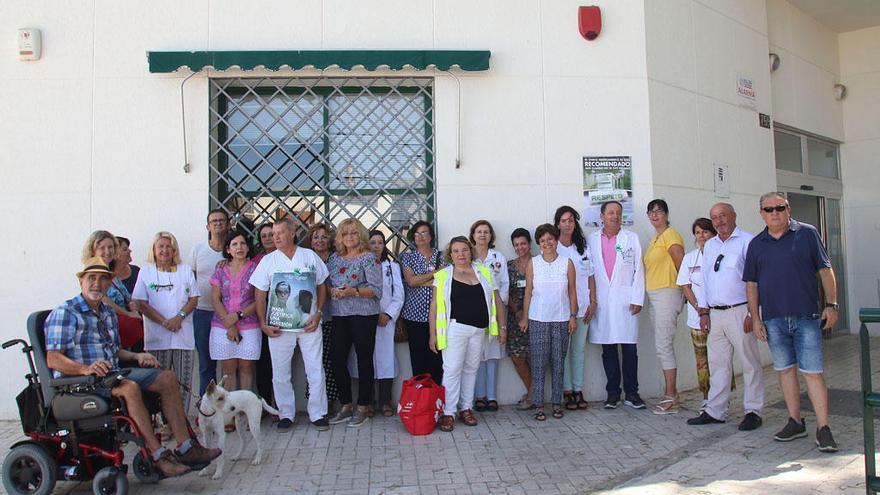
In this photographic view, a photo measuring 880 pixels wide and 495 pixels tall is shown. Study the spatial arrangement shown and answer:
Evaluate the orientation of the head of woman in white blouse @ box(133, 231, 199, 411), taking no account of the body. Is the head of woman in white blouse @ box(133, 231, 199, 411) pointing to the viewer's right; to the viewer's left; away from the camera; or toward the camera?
toward the camera

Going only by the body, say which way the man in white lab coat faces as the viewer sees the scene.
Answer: toward the camera

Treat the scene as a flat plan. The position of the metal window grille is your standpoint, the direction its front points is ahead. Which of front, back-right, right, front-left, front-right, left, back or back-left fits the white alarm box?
right

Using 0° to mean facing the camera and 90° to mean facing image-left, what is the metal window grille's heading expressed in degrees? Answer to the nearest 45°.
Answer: approximately 0°

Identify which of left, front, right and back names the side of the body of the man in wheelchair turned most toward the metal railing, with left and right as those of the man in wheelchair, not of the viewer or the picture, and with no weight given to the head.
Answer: front

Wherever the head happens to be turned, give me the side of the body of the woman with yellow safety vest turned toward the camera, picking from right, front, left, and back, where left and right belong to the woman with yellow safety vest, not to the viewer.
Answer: front

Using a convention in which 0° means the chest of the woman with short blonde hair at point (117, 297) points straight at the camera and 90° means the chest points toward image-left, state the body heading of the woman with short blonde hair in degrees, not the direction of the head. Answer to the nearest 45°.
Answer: approximately 315°

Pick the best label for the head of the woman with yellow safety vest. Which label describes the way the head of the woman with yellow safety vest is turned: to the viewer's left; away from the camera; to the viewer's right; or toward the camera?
toward the camera

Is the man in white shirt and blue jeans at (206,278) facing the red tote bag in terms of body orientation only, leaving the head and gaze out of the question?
no

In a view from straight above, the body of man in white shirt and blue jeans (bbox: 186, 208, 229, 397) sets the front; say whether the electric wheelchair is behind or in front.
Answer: in front

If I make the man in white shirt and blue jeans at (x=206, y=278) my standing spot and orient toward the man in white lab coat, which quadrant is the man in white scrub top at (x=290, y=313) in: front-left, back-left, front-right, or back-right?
front-right

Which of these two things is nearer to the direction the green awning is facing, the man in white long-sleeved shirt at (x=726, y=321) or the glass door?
the man in white long-sleeved shirt

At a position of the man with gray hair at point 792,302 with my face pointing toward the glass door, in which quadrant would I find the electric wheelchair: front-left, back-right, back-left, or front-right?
back-left

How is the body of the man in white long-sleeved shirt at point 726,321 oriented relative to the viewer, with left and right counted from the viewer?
facing the viewer and to the left of the viewer

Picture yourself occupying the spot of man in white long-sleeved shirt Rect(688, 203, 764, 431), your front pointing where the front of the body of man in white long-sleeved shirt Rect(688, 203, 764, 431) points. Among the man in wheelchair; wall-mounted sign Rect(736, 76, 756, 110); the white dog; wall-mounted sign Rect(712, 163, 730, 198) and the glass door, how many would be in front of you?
2

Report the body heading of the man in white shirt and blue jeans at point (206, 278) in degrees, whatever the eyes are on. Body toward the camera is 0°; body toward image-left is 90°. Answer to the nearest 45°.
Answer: approximately 0°

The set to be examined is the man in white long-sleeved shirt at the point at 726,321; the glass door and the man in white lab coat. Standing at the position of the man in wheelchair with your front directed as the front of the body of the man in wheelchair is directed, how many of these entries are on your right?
0
